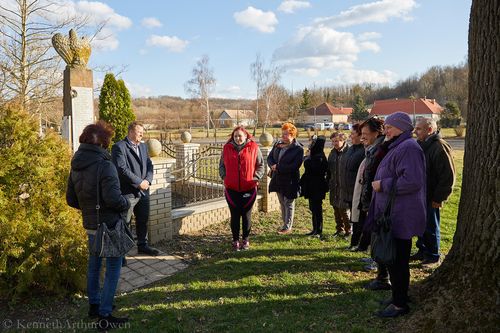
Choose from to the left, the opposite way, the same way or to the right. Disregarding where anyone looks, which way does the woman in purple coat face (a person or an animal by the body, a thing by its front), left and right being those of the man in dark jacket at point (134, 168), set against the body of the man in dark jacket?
the opposite way

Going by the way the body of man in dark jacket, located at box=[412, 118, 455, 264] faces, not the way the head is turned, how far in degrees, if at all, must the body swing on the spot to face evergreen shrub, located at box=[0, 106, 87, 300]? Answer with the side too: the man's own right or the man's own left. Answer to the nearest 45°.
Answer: approximately 45° to the man's own left

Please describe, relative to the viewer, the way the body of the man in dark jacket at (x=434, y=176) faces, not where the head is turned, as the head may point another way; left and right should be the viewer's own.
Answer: facing to the left of the viewer

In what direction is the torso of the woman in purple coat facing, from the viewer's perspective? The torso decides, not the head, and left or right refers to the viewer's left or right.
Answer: facing to the left of the viewer

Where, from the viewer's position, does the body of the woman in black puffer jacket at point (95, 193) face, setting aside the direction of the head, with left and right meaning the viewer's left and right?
facing away from the viewer and to the right of the viewer

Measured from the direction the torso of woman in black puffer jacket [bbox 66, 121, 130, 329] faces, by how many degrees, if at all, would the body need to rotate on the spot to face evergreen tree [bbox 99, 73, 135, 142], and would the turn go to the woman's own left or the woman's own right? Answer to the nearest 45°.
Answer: approximately 45° to the woman's own left

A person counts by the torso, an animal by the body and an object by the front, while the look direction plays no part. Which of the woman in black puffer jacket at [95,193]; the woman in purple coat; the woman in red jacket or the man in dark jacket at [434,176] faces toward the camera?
the woman in red jacket

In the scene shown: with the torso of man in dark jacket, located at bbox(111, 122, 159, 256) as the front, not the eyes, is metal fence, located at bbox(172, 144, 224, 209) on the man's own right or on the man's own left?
on the man's own left

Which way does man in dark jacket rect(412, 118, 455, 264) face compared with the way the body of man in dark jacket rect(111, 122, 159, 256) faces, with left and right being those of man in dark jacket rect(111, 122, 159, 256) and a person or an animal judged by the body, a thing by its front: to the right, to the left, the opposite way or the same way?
the opposite way

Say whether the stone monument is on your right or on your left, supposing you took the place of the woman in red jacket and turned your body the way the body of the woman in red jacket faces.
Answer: on your right

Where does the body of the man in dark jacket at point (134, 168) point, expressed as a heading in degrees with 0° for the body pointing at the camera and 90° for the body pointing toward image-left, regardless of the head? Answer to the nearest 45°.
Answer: approximately 315°
